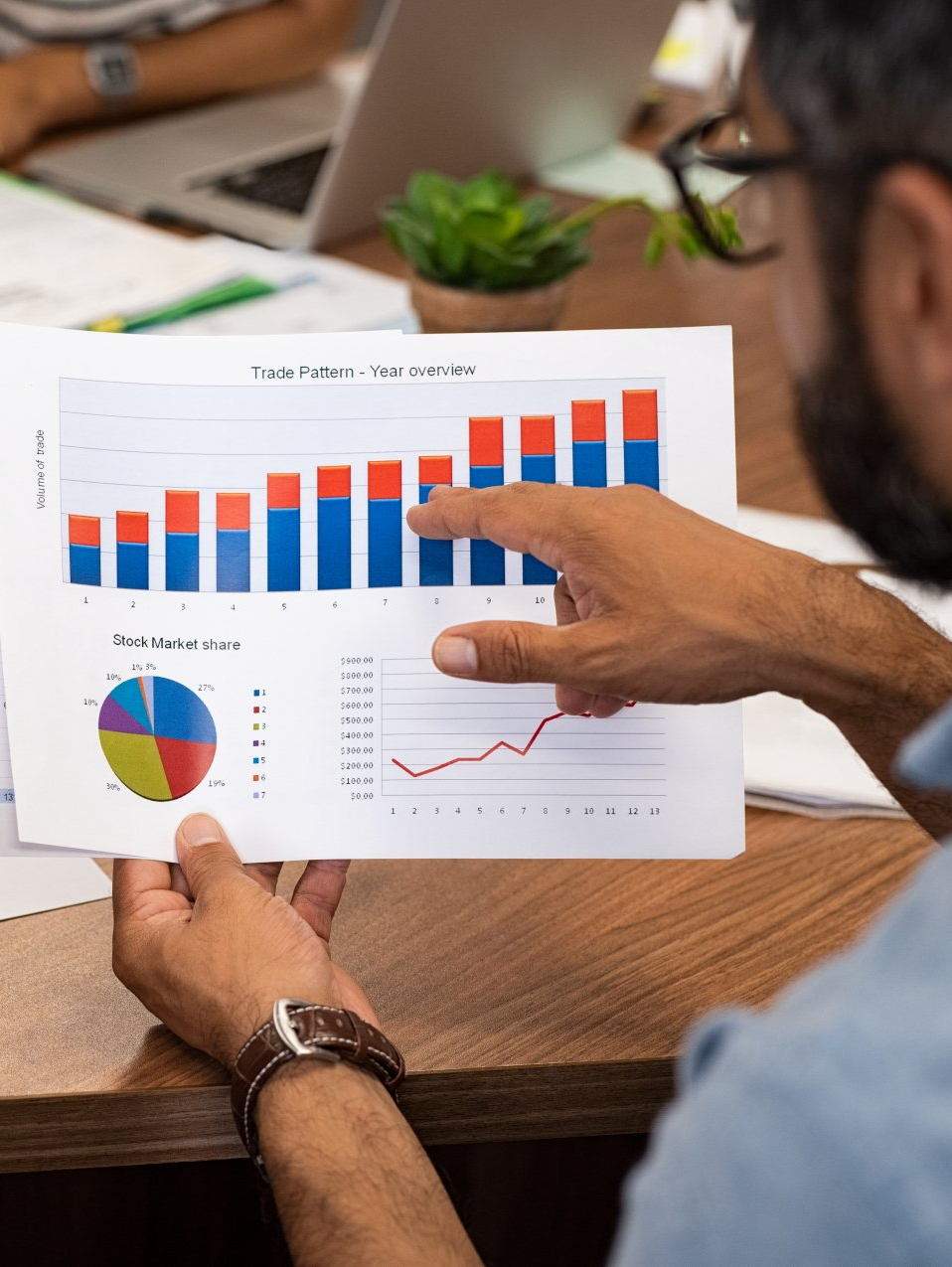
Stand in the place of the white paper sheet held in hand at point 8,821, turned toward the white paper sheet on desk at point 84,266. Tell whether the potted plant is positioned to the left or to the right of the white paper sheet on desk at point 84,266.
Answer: right

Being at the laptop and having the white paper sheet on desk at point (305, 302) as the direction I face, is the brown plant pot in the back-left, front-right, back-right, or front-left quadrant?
front-left

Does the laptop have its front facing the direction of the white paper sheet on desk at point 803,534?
no

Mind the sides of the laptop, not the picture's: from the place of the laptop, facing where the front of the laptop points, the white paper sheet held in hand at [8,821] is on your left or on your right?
on your left

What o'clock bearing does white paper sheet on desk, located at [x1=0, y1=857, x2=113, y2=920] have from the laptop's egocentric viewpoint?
The white paper sheet on desk is roughly at 8 o'clock from the laptop.

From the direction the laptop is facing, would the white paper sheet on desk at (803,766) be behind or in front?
behind

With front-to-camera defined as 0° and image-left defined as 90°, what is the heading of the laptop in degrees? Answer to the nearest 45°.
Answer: approximately 135°
